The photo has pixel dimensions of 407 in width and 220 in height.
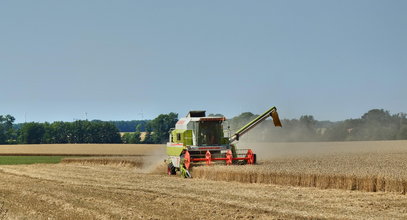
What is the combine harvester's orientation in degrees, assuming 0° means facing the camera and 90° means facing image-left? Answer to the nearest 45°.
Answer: approximately 315°
